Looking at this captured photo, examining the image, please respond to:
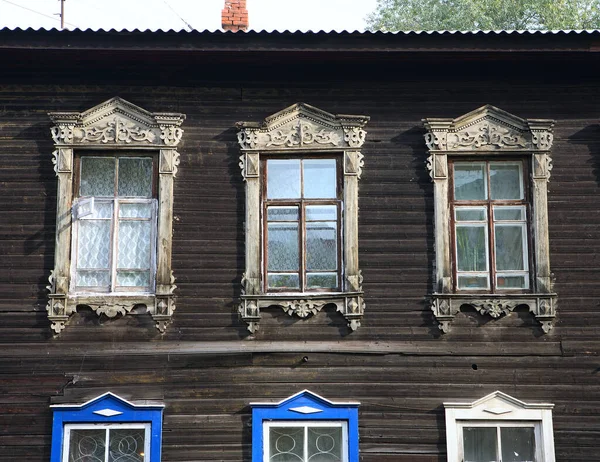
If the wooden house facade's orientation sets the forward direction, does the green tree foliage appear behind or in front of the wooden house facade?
behind

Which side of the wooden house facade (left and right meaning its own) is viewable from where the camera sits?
front
